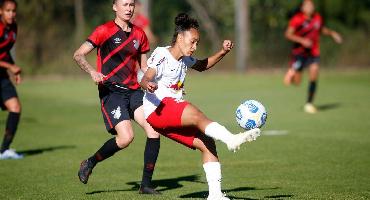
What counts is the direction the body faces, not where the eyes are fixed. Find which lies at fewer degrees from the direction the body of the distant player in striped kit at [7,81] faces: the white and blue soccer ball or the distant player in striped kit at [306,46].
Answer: the white and blue soccer ball

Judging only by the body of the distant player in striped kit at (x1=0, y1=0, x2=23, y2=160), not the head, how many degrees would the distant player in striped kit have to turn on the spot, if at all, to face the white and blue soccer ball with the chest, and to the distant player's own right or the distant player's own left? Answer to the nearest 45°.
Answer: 0° — they already face it

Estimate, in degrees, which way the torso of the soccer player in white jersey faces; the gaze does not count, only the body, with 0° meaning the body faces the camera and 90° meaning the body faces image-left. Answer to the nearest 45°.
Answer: approximately 315°
